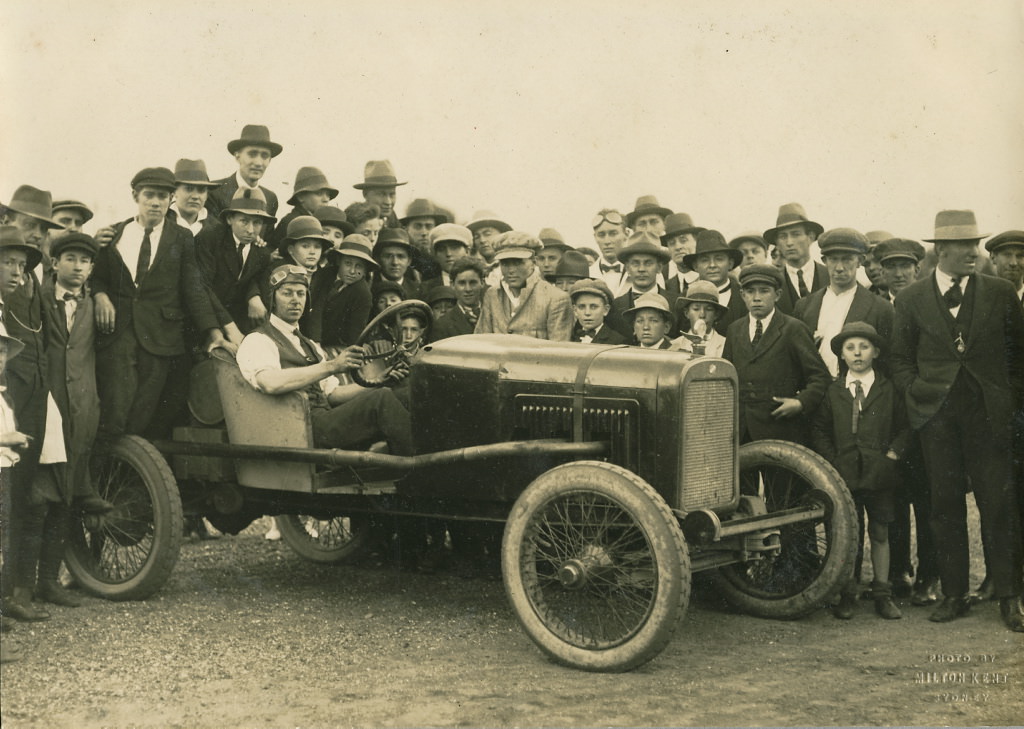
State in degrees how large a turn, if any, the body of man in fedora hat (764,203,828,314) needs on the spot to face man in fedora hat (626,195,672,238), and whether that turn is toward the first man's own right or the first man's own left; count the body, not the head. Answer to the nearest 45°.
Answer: approximately 135° to the first man's own right

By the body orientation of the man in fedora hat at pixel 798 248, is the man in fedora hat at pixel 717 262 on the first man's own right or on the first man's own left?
on the first man's own right

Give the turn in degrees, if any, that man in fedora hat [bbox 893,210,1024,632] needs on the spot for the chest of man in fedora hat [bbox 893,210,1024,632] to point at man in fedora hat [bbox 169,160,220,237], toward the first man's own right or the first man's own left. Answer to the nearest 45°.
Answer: approximately 90° to the first man's own right

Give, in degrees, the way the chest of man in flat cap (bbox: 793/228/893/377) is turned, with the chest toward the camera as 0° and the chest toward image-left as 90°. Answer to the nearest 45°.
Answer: approximately 0°

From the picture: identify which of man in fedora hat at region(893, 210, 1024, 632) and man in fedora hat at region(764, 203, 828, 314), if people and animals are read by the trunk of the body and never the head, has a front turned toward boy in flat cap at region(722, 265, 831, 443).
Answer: man in fedora hat at region(764, 203, 828, 314)

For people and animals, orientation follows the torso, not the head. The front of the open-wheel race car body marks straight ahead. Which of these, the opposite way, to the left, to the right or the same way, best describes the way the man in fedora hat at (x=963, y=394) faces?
to the right

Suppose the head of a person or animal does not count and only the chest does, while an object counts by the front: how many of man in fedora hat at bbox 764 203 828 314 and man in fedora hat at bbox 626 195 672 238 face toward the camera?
2

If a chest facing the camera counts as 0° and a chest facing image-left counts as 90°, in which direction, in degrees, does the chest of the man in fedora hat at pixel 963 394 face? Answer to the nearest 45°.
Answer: approximately 0°

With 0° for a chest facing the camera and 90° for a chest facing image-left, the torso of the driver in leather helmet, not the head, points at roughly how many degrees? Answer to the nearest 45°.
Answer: approximately 315°
